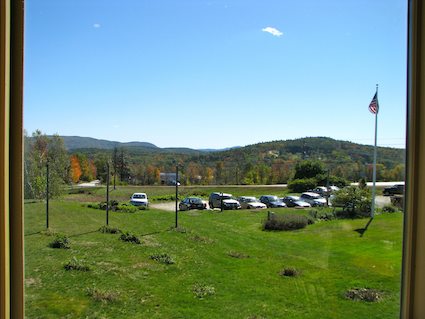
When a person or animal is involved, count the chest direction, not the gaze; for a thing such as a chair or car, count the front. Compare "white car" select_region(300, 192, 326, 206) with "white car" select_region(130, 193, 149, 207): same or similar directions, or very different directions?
same or similar directions

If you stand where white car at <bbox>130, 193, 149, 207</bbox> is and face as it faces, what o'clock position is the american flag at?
The american flag is roughly at 9 o'clock from the white car.

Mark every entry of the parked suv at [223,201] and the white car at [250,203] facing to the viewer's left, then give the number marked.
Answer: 0

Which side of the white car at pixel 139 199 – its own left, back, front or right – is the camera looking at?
front

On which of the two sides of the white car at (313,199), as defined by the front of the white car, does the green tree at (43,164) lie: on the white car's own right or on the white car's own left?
on the white car's own right

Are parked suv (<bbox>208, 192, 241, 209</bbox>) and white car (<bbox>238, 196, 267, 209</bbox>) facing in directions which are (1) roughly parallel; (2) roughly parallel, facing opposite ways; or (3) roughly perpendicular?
roughly parallel

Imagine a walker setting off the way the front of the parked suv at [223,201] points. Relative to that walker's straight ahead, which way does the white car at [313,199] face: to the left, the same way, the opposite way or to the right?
the same way

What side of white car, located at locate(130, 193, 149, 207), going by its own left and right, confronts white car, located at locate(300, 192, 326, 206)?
left

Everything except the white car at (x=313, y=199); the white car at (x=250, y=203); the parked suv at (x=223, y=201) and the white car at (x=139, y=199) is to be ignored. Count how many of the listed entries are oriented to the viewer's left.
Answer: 0
